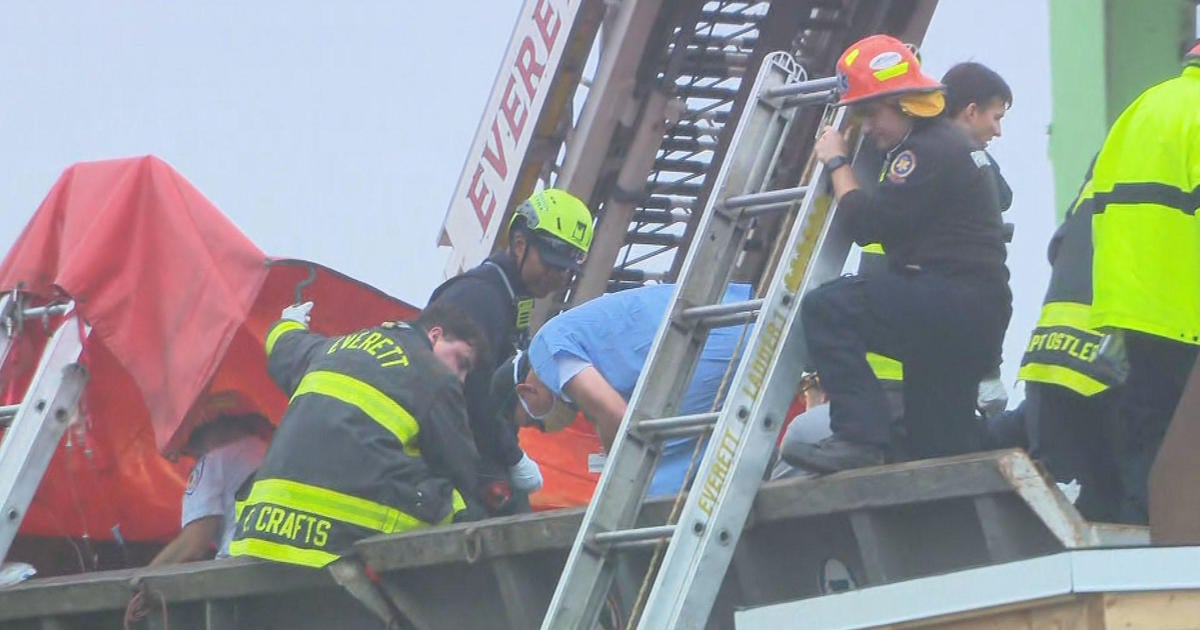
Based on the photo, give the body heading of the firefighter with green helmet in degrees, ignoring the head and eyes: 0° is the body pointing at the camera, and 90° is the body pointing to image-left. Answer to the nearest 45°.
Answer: approximately 315°

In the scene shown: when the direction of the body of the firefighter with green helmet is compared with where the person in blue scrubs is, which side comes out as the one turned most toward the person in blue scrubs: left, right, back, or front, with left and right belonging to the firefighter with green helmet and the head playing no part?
front

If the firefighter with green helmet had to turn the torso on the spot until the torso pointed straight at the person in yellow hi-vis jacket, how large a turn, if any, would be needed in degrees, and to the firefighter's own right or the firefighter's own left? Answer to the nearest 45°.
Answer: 0° — they already face them

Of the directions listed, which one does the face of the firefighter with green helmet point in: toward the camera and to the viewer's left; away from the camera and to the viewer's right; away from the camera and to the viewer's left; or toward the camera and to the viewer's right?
toward the camera and to the viewer's right

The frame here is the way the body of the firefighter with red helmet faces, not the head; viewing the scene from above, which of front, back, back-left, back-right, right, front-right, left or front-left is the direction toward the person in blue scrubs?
front-right

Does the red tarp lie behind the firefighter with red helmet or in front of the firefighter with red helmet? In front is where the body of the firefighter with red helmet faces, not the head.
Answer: in front

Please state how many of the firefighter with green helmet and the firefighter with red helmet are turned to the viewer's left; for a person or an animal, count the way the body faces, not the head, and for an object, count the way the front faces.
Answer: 1

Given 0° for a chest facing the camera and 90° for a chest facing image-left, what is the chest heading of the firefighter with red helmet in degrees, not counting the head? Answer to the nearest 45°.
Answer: approximately 90°

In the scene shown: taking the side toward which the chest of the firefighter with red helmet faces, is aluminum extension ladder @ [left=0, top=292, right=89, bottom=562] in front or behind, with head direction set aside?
in front
